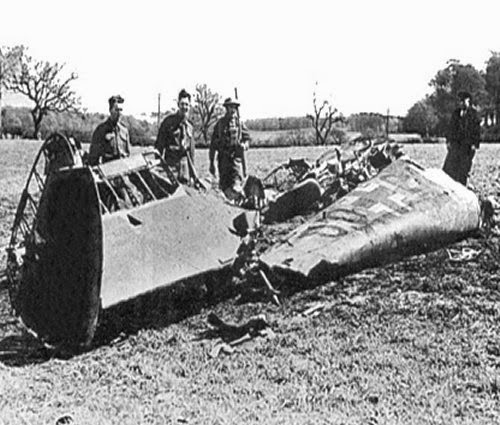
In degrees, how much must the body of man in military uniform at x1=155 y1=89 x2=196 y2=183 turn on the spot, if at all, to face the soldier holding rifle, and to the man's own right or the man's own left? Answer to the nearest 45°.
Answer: approximately 90° to the man's own left

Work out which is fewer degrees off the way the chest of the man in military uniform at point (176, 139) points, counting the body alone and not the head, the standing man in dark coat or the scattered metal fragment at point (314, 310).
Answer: the scattered metal fragment

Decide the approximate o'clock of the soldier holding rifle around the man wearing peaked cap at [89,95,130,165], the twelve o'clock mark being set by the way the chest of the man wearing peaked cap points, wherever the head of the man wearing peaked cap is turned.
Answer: The soldier holding rifle is roughly at 9 o'clock from the man wearing peaked cap.

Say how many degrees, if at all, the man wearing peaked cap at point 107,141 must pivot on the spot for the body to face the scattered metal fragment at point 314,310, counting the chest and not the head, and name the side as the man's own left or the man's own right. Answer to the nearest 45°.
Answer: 0° — they already face it

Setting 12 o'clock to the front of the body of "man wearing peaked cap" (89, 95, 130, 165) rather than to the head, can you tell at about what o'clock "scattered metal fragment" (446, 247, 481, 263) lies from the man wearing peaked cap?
The scattered metal fragment is roughly at 11 o'clock from the man wearing peaked cap.

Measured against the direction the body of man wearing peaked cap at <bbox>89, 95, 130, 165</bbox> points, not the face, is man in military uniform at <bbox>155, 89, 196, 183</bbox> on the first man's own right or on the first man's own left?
on the first man's own left
